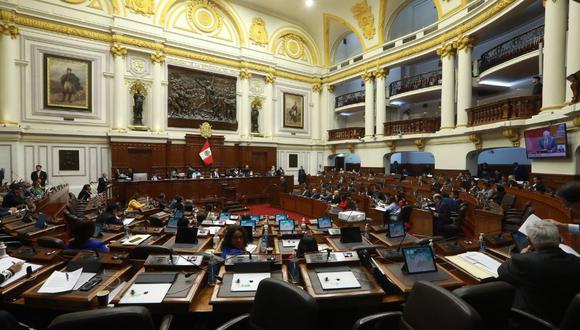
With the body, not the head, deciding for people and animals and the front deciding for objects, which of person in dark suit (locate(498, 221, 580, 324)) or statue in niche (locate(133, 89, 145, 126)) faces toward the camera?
the statue in niche

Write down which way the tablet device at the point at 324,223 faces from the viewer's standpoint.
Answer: facing the viewer

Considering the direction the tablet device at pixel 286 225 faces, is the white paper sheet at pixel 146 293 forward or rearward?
forward

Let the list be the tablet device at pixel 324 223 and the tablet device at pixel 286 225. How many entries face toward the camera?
2

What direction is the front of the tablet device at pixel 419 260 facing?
toward the camera

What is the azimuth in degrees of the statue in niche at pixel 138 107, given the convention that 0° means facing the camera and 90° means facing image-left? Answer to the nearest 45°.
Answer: approximately 0°

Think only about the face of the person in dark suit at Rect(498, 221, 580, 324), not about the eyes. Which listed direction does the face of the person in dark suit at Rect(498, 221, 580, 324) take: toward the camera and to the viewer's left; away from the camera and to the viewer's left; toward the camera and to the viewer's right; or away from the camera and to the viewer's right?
away from the camera and to the viewer's left

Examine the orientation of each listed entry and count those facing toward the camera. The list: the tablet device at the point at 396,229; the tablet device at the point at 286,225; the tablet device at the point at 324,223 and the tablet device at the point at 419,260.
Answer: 4

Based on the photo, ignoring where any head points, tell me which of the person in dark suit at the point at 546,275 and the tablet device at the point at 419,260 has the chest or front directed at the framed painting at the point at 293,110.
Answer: the person in dark suit

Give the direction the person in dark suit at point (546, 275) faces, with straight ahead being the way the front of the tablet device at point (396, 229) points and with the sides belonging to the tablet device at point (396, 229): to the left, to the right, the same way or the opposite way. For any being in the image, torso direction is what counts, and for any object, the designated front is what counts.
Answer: the opposite way

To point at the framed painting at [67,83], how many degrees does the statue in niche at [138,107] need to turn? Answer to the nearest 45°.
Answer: approximately 90° to its right

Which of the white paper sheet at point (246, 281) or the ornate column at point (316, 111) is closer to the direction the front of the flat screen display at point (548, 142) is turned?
the white paper sheet

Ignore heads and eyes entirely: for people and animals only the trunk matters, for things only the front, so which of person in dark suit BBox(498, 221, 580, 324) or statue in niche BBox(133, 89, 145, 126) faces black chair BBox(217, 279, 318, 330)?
the statue in niche

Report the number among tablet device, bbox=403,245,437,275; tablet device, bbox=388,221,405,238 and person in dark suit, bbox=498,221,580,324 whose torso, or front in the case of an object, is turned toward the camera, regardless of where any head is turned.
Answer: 2

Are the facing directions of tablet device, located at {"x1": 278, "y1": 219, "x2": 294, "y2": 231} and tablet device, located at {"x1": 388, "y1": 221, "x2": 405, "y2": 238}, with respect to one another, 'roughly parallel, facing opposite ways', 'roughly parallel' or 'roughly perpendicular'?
roughly parallel

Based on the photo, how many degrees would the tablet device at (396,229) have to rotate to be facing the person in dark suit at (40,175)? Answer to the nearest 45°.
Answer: approximately 90° to its right

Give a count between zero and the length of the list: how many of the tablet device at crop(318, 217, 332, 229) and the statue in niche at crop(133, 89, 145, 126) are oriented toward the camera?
2

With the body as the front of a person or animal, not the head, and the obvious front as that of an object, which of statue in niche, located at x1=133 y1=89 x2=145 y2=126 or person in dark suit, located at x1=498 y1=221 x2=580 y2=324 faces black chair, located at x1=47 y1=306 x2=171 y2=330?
the statue in niche

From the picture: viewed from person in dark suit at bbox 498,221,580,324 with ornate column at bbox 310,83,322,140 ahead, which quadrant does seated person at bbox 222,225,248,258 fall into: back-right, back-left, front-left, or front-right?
front-left
